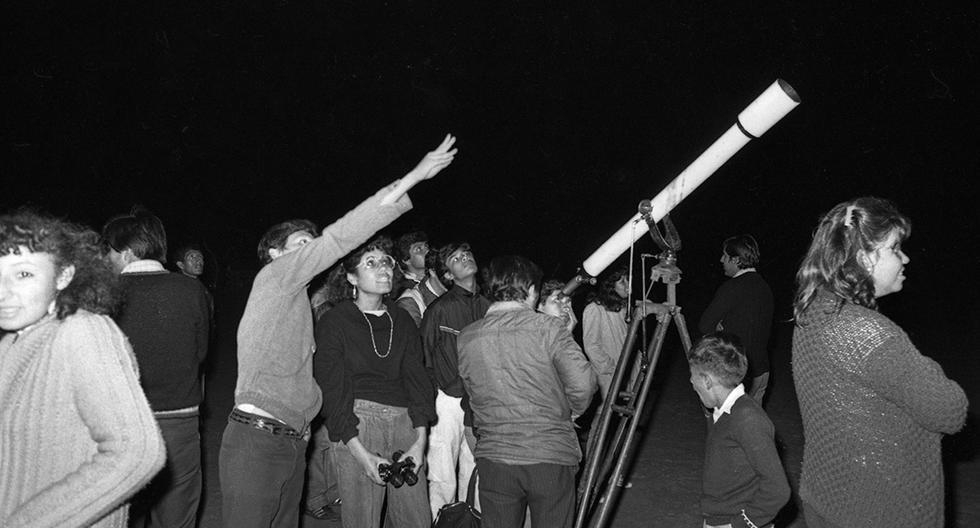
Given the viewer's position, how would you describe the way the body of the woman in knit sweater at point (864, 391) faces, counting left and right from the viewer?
facing away from the viewer and to the right of the viewer

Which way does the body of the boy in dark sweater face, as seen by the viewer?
to the viewer's left

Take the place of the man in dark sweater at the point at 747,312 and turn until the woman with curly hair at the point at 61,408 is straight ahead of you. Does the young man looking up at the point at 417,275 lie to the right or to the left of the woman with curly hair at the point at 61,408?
right

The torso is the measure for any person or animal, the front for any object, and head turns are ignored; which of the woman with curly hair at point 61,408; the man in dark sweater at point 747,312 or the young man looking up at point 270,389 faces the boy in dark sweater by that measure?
the young man looking up

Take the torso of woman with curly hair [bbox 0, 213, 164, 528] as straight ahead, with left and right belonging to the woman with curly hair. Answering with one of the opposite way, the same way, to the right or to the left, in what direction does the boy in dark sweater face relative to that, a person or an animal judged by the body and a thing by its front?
to the right

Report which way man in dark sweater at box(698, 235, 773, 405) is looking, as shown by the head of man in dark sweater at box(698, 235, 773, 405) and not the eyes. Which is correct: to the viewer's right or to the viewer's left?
to the viewer's left

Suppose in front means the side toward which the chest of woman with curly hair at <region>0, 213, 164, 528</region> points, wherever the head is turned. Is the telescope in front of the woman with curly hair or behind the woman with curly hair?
behind

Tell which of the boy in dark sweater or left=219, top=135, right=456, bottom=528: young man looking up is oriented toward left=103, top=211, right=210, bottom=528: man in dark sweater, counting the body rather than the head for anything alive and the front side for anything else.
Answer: the boy in dark sweater

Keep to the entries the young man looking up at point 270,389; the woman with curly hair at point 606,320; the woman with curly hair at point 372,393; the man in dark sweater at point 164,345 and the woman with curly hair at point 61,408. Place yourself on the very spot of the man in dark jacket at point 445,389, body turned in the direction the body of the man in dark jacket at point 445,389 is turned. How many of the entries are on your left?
1

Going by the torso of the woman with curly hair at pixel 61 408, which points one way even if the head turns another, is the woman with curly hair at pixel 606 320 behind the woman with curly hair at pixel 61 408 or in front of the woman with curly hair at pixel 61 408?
behind

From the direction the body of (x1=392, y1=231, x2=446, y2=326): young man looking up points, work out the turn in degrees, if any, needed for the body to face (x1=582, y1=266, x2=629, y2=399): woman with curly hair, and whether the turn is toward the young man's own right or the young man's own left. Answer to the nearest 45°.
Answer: approximately 45° to the young man's own left

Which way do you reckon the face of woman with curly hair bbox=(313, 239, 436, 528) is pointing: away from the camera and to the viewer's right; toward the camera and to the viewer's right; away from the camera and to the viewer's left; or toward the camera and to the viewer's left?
toward the camera and to the viewer's right

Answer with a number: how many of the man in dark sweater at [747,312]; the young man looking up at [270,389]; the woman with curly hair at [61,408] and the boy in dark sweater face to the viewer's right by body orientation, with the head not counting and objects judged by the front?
1

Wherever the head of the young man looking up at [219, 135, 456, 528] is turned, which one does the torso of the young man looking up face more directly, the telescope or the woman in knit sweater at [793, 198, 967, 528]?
the telescope

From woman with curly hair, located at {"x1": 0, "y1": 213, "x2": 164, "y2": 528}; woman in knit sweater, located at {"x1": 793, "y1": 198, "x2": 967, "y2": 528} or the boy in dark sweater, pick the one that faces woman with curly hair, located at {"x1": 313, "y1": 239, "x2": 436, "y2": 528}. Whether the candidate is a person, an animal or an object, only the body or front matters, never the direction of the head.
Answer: the boy in dark sweater

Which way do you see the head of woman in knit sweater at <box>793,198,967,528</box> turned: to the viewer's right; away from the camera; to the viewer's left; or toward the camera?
to the viewer's right

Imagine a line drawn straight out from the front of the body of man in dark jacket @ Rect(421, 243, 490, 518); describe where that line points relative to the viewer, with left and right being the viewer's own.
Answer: facing the viewer and to the right of the viewer
